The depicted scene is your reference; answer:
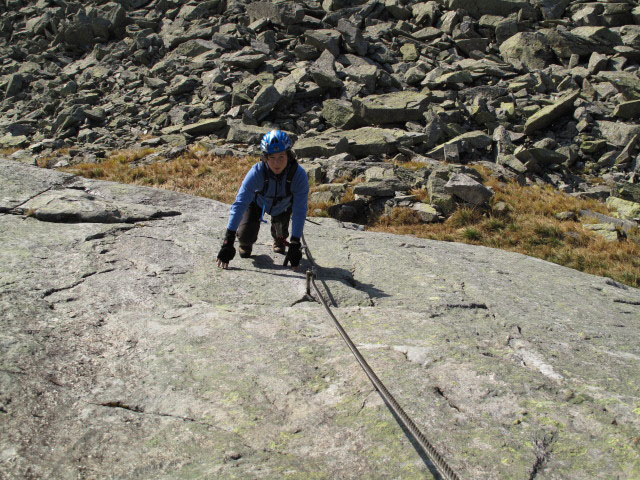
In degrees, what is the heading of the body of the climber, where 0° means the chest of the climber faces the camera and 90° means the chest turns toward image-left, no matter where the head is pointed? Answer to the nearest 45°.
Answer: approximately 0°
